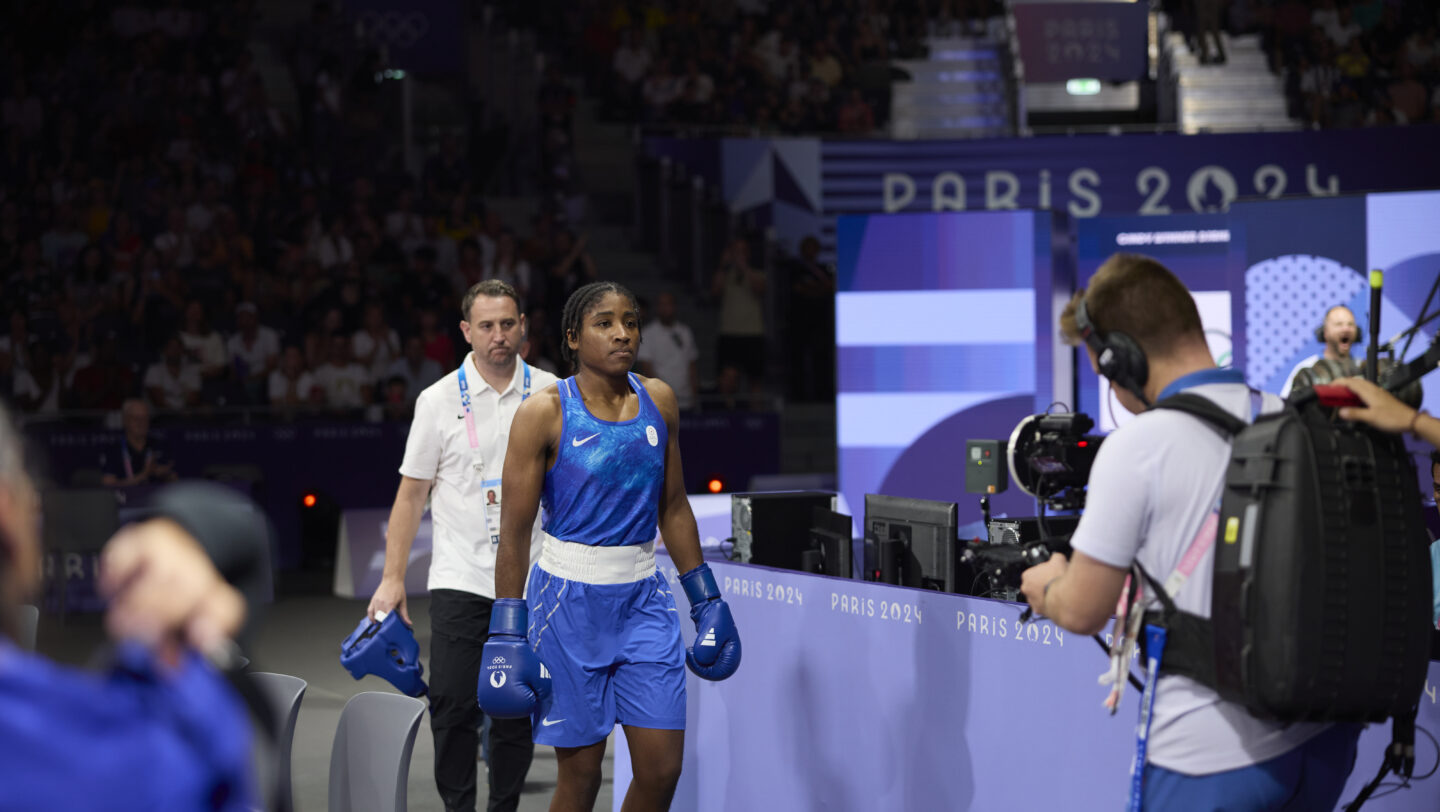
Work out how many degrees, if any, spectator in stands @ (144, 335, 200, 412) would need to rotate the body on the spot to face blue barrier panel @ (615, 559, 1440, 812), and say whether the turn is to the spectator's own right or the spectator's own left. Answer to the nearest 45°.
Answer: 0° — they already face it

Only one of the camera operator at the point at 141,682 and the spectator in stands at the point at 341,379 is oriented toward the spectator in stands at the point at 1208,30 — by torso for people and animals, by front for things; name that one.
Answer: the camera operator

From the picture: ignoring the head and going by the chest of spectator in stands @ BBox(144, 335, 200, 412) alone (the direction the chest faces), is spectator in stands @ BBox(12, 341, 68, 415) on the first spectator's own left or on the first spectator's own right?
on the first spectator's own right

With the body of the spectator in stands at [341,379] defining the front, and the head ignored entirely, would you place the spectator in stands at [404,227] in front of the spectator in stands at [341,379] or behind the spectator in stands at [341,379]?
behind

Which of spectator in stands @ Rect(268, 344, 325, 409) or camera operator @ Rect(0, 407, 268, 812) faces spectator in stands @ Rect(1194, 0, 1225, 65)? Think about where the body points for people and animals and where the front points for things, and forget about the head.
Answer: the camera operator

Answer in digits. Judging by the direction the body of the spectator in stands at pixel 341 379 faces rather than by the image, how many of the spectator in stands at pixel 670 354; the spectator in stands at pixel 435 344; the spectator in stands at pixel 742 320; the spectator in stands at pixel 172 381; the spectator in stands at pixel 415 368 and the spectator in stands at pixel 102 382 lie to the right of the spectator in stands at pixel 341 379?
2

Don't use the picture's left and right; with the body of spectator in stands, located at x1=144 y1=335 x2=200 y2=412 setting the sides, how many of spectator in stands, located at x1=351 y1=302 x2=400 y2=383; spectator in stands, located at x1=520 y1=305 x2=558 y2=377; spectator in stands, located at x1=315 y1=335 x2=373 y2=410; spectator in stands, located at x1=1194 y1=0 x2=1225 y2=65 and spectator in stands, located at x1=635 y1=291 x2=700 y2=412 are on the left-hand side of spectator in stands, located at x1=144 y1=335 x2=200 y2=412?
5

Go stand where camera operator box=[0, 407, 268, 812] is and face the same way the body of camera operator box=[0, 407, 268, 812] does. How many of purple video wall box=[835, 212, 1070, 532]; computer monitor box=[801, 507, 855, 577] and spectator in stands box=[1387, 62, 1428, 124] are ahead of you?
3

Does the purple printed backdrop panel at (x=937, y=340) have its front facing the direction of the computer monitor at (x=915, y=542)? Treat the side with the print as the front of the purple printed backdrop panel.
yes

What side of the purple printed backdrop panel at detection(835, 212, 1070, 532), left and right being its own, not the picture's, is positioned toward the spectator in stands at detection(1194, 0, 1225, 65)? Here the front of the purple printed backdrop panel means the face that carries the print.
back

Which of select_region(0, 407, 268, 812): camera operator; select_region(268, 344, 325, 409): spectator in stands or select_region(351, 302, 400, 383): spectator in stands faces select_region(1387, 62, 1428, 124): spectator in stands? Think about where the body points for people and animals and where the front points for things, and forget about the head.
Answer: the camera operator

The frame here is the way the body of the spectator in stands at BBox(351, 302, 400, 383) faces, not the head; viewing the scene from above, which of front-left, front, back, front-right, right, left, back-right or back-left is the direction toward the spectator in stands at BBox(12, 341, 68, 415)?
right

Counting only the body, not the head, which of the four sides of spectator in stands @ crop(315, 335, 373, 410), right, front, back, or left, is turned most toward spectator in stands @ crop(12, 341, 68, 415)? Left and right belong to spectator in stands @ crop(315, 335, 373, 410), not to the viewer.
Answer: right

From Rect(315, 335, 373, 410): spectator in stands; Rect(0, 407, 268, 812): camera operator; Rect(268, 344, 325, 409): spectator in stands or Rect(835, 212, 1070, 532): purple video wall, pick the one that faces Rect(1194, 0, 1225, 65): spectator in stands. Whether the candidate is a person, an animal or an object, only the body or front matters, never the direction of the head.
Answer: the camera operator

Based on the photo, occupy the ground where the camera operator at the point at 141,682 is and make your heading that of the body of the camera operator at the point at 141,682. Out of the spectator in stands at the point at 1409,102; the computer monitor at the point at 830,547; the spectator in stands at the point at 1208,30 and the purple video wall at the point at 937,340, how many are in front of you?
4

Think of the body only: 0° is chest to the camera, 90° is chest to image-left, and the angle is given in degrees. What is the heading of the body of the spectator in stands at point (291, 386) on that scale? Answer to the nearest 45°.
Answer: approximately 0°

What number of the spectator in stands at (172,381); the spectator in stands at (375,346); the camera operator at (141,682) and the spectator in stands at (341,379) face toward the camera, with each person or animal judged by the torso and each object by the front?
3

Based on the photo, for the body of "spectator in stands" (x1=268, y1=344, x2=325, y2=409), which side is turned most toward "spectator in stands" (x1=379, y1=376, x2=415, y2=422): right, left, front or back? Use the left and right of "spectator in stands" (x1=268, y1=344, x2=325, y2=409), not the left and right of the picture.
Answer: left

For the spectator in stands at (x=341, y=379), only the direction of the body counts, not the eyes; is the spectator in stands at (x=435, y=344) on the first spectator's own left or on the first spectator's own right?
on the first spectator's own left
